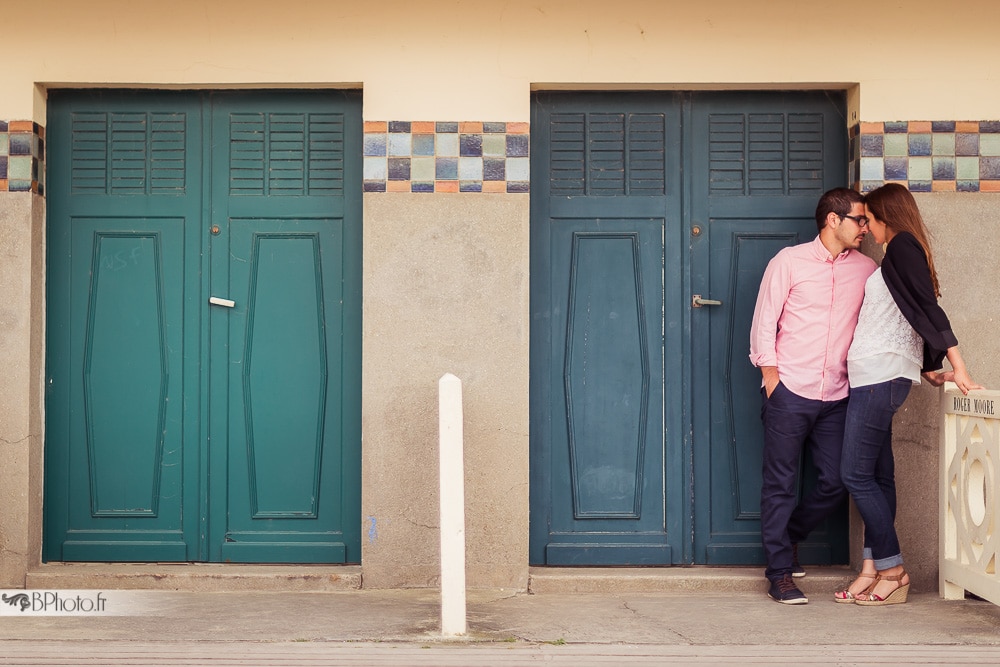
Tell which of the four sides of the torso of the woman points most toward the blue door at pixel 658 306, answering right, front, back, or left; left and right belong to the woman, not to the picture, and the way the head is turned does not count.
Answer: front

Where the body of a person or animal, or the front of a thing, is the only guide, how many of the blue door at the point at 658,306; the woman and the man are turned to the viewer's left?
1

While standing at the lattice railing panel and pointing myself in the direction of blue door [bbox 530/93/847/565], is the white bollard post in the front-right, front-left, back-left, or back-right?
front-left

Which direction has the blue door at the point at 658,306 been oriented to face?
toward the camera

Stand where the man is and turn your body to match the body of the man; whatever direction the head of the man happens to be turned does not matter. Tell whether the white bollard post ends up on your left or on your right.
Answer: on your right

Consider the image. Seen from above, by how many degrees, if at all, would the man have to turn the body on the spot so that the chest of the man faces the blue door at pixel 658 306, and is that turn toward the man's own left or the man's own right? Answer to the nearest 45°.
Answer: approximately 135° to the man's own right

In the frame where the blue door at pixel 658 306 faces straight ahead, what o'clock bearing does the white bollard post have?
The white bollard post is roughly at 1 o'clock from the blue door.

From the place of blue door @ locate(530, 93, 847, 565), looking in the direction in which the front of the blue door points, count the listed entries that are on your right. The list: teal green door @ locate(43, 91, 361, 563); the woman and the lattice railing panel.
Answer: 1

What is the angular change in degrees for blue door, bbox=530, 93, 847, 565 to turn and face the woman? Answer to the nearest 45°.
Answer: approximately 45° to its left

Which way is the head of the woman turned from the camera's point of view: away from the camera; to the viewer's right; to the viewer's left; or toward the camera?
to the viewer's left

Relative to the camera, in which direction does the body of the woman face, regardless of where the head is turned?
to the viewer's left

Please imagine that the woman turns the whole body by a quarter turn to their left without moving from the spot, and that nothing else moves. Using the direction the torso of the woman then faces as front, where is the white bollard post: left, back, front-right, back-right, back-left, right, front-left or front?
front-right

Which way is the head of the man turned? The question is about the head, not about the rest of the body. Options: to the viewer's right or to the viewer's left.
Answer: to the viewer's right

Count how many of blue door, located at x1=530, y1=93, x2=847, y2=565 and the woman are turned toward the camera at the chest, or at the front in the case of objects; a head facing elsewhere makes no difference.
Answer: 1

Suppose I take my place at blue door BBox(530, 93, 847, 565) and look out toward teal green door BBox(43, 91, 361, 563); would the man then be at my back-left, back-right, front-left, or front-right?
back-left

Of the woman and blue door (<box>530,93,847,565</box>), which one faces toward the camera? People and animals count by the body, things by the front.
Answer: the blue door

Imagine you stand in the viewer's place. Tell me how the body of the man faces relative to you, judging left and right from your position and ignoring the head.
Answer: facing the viewer and to the right of the viewer

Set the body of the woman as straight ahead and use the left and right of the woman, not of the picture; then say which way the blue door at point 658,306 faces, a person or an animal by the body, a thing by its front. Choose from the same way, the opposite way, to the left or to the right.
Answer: to the left
